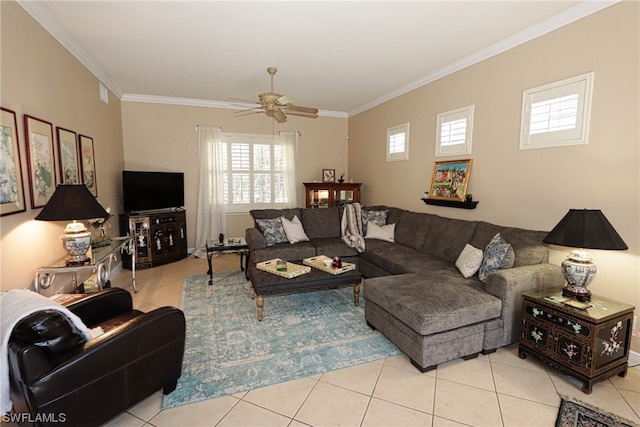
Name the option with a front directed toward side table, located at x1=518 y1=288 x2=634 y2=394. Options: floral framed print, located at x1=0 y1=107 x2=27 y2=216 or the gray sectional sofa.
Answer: the floral framed print

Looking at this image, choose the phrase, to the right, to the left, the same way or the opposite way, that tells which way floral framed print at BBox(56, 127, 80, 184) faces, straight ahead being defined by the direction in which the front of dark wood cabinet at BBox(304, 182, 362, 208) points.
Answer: to the left

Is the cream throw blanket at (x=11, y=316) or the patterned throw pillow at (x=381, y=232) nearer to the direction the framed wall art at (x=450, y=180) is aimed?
the cream throw blanket

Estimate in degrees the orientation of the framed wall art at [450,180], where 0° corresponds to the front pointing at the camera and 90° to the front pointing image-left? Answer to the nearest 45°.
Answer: approximately 45°

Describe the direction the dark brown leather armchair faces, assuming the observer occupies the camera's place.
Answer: facing away from the viewer and to the right of the viewer

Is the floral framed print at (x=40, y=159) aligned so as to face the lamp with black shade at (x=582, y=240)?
yes

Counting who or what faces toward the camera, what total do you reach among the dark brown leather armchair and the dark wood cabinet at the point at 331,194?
1

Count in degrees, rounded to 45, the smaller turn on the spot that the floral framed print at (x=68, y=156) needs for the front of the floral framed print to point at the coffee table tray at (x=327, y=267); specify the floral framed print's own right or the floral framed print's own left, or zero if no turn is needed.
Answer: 0° — it already faces it

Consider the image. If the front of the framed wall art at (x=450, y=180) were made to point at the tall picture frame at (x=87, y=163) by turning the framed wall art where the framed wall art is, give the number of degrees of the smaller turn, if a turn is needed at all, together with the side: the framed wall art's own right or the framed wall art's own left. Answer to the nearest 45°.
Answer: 0° — it already faces it

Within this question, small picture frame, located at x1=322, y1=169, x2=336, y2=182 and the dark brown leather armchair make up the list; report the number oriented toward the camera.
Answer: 1

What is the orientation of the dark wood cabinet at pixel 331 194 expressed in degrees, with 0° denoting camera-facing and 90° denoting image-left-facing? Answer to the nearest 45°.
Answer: approximately 0°

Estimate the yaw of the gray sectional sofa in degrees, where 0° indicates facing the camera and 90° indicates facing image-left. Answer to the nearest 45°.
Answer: approximately 45°

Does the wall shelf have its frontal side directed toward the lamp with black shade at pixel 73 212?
yes
